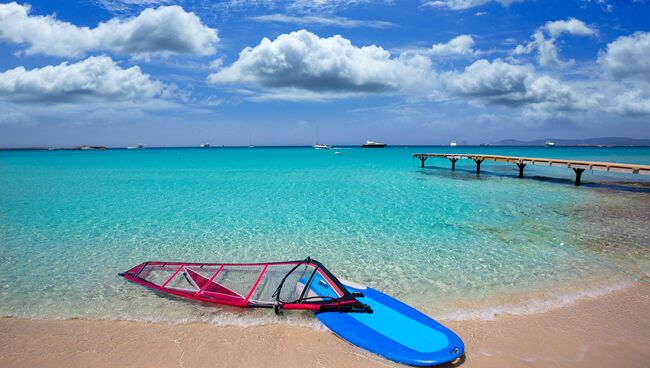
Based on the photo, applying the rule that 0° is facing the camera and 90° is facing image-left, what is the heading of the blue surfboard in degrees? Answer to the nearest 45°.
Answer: approximately 315°
